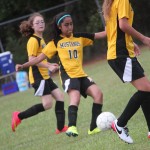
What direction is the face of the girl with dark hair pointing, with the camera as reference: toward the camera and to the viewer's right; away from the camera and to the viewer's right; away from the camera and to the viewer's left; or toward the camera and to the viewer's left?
toward the camera and to the viewer's right

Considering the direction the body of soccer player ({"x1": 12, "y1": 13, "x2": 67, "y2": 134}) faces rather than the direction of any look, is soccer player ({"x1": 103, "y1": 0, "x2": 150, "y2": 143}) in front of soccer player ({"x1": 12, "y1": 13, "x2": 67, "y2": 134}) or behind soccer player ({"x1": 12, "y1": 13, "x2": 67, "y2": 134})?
in front

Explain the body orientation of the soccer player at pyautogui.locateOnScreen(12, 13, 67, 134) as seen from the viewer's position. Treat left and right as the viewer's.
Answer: facing the viewer and to the right of the viewer

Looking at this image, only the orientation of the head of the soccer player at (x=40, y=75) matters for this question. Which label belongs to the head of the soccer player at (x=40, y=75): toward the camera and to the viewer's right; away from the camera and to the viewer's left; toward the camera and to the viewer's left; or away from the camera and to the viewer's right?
toward the camera and to the viewer's right
